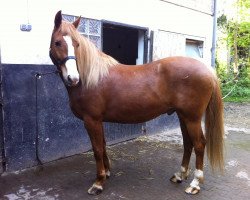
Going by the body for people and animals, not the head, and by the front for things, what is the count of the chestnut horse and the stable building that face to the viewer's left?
1

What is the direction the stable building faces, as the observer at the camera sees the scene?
facing the viewer and to the right of the viewer

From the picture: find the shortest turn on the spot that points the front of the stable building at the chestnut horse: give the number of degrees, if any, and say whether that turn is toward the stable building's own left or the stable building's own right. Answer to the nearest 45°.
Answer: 0° — it already faces it

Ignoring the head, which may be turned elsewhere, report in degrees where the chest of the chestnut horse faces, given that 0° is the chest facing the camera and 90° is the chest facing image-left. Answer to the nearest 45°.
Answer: approximately 90°
